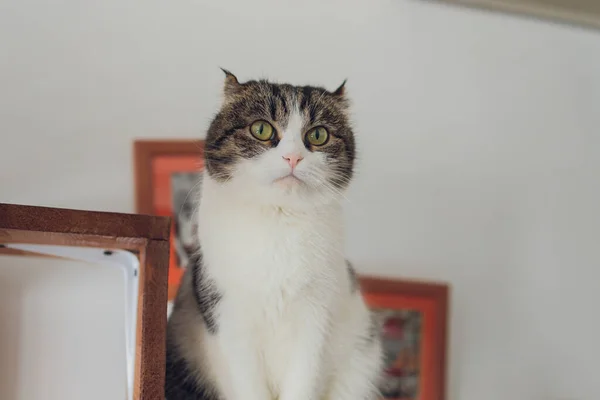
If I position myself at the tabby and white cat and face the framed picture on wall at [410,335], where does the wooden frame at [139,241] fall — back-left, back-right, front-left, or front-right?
back-left

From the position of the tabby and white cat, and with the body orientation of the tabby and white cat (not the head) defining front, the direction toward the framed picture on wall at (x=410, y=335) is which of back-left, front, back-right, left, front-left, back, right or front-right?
back-left

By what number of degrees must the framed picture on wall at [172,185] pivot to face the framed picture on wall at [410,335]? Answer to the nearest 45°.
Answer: approximately 90° to its left

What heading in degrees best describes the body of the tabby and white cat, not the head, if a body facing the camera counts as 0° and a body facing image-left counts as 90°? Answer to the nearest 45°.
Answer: approximately 0°

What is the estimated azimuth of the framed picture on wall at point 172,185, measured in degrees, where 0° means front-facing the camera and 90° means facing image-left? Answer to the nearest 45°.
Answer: approximately 0°

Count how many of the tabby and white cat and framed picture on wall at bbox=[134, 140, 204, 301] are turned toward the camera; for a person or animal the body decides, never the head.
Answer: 2
